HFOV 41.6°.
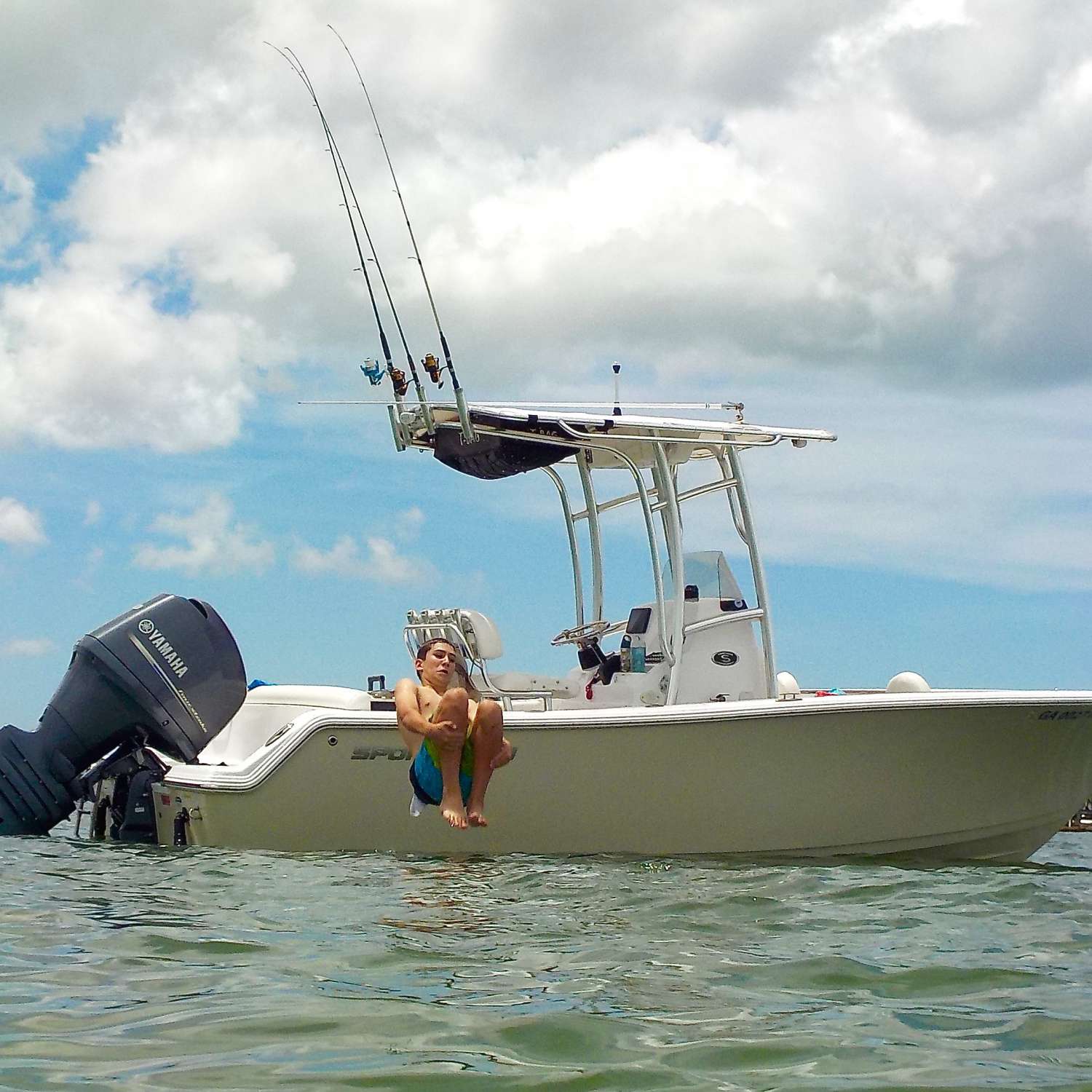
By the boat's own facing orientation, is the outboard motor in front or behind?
behind

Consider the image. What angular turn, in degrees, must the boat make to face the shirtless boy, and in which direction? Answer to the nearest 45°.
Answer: approximately 135° to its right

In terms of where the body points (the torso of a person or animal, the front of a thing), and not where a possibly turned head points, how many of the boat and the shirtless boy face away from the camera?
0

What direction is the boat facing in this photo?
to the viewer's right

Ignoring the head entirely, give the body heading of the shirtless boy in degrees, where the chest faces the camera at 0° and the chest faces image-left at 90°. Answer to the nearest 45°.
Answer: approximately 315°
